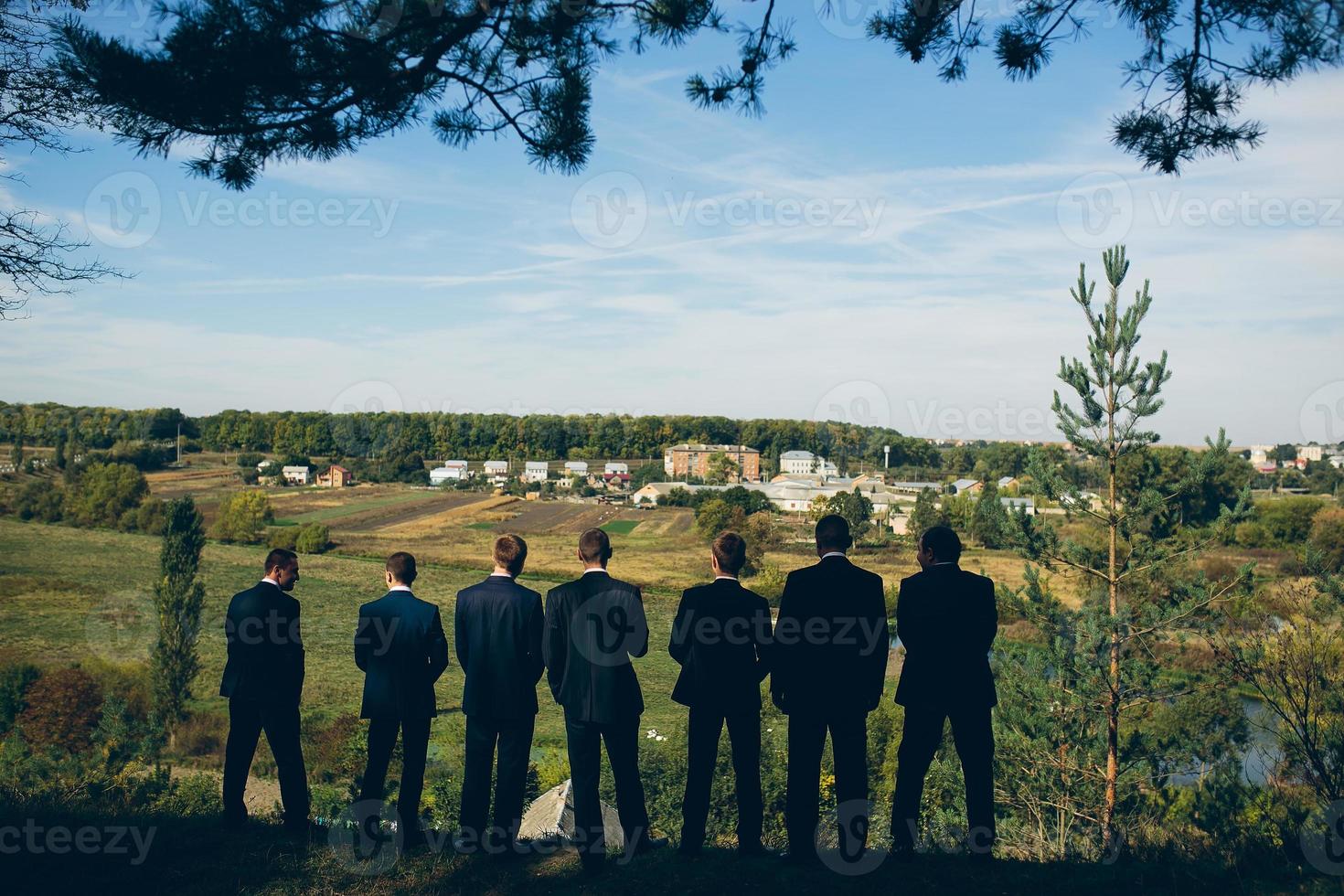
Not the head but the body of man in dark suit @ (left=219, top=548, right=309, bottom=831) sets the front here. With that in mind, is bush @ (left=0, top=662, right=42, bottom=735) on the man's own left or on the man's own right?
on the man's own left

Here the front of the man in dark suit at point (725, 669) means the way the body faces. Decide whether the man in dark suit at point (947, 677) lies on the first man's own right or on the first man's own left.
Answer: on the first man's own right

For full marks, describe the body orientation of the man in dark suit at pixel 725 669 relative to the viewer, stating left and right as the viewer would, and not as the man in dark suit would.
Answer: facing away from the viewer

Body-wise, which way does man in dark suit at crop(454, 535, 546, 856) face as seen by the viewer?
away from the camera

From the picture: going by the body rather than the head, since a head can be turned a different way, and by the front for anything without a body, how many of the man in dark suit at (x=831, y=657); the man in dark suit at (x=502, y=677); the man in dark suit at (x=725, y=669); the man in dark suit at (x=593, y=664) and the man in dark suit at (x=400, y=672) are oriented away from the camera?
5

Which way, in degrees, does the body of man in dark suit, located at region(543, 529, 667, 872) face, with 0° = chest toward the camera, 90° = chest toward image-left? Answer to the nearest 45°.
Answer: approximately 180°

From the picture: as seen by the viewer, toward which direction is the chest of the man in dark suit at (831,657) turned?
away from the camera

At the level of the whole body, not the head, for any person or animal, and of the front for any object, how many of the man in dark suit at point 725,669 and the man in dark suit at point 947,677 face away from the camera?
2

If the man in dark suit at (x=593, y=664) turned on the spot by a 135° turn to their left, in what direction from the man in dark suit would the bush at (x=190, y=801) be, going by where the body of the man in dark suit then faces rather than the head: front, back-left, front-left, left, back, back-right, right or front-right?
right

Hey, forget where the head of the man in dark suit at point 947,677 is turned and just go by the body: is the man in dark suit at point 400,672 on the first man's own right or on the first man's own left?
on the first man's own left

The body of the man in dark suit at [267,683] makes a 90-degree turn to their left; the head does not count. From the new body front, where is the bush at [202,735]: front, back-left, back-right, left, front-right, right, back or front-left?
front-right

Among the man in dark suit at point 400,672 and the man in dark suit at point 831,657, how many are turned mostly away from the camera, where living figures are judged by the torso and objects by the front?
2

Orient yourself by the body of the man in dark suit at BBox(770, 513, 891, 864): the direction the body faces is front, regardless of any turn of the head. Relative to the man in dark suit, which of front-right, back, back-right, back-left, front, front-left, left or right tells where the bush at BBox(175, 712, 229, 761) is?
front-left

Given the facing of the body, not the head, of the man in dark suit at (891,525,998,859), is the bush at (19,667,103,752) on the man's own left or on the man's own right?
on the man's own left

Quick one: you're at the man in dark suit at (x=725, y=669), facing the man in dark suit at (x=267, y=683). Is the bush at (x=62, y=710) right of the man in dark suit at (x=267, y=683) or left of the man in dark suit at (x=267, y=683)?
right

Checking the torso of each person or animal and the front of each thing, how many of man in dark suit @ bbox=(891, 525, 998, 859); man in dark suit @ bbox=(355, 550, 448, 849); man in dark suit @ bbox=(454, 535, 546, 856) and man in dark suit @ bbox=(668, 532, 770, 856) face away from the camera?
4

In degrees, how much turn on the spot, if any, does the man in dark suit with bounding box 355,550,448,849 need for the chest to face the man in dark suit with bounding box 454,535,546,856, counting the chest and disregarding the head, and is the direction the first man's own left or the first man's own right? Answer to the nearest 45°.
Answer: approximately 135° to the first man's own right

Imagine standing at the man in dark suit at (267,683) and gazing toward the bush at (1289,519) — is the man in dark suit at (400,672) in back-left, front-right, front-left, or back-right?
front-right

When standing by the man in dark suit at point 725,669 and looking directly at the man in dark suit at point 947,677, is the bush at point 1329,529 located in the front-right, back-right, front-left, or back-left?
front-left

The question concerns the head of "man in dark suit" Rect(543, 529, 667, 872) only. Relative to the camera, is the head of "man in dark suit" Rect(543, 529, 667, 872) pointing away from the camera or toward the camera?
away from the camera

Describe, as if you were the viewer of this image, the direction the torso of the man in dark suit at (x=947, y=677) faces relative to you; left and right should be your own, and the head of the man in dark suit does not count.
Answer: facing away from the viewer

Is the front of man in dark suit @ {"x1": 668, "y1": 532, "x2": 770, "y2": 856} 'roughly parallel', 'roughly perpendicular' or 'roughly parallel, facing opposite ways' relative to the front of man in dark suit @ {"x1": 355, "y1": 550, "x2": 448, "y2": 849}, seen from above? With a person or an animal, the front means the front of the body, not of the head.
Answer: roughly parallel
